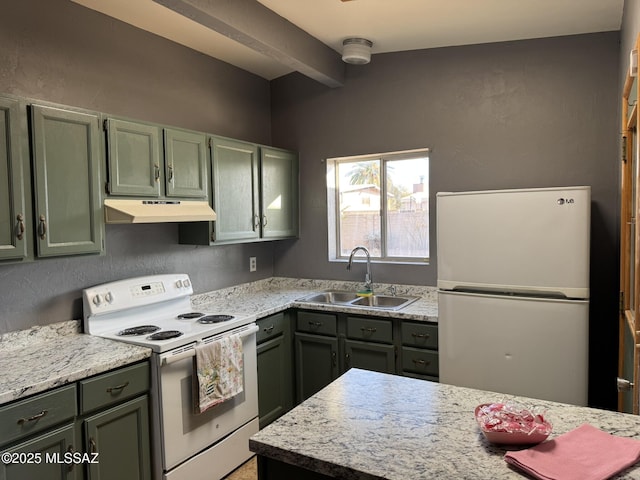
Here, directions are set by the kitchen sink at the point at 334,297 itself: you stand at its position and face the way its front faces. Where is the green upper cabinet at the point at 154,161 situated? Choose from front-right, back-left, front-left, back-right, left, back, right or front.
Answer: front-right

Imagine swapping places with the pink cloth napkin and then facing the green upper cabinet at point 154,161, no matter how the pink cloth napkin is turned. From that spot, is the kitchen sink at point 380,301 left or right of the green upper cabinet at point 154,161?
right

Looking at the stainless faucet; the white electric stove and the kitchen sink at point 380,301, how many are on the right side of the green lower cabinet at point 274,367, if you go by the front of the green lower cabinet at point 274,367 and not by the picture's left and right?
1

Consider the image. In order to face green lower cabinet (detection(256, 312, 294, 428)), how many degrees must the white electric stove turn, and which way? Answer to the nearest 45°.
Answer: approximately 90° to its left

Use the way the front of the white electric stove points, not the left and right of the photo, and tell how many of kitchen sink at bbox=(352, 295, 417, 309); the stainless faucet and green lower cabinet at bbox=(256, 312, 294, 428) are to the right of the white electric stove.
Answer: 0

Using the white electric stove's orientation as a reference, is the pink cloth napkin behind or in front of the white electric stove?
in front

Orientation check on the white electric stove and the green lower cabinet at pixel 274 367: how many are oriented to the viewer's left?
0

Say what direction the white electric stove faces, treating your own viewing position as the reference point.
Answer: facing the viewer and to the right of the viewer

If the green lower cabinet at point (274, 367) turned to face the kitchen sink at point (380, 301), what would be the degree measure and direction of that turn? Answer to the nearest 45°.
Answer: approximately 45° to its left

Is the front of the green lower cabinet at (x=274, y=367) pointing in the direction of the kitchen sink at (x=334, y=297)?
no

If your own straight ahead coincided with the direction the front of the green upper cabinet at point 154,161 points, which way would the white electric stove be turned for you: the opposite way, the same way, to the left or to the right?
the same way

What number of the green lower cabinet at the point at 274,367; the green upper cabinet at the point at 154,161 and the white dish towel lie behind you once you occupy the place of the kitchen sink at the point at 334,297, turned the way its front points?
0

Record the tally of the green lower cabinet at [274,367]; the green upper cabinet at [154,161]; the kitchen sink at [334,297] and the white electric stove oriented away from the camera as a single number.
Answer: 0

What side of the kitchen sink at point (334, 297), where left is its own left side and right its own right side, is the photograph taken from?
front

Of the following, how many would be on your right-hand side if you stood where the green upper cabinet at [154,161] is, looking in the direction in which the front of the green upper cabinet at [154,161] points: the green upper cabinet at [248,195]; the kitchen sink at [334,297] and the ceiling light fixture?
0

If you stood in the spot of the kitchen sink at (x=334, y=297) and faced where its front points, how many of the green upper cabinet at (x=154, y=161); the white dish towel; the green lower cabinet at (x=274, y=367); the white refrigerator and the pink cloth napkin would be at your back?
0
